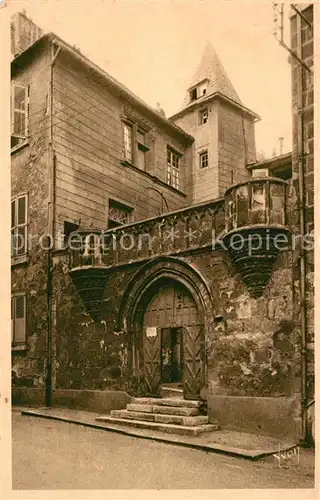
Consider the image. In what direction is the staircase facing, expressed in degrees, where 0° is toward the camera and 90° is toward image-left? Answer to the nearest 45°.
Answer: approximately 45°
